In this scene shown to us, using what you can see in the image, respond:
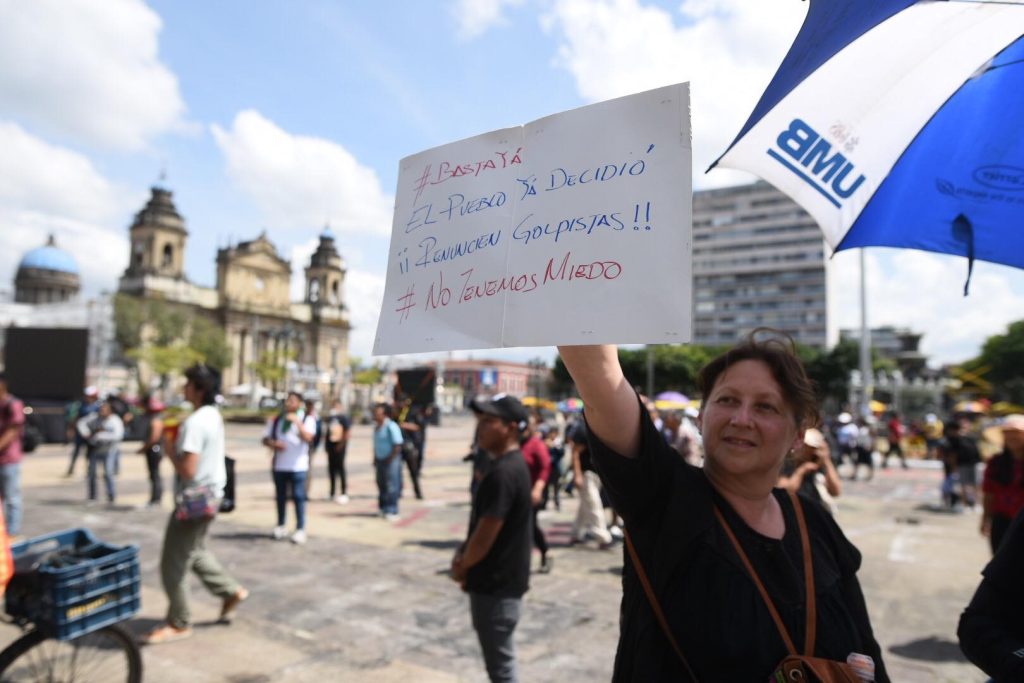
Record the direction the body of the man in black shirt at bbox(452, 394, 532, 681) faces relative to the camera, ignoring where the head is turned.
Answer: to the viewer's left

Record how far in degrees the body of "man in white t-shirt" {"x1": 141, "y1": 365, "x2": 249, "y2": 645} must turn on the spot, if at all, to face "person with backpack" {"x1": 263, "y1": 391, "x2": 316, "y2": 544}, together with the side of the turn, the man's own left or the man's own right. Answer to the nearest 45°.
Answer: approximately 90° to the man's own right

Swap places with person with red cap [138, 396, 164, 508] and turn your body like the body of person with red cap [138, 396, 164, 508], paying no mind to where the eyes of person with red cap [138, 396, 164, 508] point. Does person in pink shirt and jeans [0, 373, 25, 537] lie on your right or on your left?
on your left

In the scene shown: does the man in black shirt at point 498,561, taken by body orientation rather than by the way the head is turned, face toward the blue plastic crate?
yes

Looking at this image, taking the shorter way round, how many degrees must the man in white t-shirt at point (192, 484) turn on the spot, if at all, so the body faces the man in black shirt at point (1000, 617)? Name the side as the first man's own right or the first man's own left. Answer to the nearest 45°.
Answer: approximately 135° to the first man's own left

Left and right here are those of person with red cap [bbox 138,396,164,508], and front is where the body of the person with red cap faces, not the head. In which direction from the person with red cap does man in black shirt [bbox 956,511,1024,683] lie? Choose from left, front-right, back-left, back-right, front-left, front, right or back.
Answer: left

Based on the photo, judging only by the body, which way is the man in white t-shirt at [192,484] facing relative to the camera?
to the viewer's left
